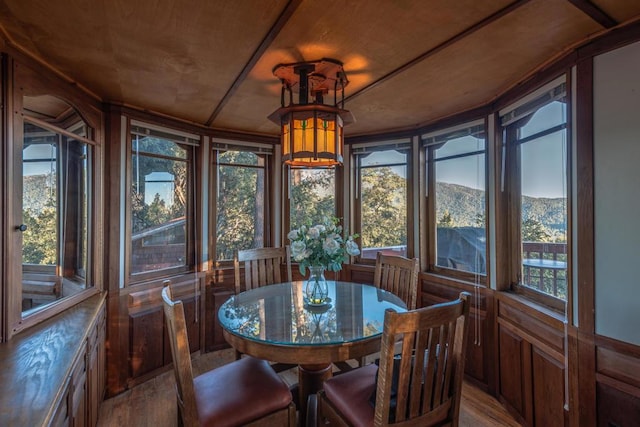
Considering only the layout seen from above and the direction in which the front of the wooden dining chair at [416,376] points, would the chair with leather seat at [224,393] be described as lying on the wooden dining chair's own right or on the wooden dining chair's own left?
on the wooden dining chair's own left

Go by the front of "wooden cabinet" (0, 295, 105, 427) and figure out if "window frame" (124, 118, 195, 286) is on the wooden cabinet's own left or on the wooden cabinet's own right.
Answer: on the wooden cabinet's own left

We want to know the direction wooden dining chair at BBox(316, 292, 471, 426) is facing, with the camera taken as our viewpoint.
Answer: facing away from the viewer and to the left of the viewer

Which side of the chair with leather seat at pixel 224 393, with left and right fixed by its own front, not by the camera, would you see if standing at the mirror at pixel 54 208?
left

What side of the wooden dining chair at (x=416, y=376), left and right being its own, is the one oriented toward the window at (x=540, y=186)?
right

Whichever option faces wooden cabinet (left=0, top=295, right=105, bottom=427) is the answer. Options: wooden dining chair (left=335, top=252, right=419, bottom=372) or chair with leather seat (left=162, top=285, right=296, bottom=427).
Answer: the wooden dining chair

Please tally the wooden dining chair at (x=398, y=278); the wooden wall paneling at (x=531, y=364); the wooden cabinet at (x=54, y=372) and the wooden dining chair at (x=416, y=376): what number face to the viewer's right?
1

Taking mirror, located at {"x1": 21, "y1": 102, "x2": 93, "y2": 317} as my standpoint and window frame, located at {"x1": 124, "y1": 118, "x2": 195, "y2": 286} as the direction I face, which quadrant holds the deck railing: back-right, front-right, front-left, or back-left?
front-right

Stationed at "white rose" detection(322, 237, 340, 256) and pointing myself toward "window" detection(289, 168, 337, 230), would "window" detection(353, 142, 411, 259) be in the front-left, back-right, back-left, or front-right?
front-right

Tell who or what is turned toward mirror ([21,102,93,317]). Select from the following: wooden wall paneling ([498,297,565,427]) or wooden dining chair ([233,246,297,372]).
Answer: the wooden wall paneling

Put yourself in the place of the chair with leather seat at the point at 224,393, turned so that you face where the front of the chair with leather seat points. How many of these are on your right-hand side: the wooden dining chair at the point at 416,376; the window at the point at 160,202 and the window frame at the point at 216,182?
1

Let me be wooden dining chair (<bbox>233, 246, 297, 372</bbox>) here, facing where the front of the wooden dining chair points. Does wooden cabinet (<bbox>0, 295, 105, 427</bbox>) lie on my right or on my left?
on my right

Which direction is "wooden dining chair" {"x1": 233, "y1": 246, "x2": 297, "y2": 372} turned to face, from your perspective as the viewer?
facing the viewer and to the right of the viewer

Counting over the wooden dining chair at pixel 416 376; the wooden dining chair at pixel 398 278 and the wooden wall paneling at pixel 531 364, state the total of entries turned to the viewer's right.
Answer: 0

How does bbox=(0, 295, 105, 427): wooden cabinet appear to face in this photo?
to the viewer's right

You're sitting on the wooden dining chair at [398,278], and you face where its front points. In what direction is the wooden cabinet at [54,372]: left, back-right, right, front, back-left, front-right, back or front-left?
front

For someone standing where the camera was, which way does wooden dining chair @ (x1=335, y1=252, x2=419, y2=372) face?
facing the viewer and to the left of the viewer
